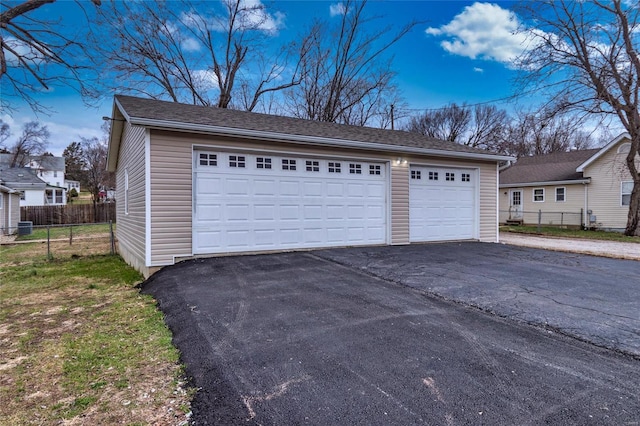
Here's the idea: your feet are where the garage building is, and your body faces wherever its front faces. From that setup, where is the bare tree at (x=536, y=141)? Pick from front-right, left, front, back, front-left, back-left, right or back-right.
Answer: left

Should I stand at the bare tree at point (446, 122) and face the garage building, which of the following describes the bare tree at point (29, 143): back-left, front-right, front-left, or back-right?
front-right

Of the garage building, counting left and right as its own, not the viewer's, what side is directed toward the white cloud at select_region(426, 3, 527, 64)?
left

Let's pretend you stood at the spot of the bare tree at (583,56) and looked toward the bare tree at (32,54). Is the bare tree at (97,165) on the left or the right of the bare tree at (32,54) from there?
right

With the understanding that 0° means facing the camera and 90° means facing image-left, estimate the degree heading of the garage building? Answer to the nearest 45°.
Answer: approximately 315°

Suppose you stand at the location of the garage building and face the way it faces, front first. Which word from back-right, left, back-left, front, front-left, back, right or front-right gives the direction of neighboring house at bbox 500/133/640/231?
left

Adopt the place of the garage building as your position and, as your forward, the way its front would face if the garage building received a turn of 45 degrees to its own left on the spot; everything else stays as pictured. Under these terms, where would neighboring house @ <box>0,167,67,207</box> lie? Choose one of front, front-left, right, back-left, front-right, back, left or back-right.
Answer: back-left

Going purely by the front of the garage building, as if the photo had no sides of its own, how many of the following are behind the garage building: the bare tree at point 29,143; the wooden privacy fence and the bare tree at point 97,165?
3

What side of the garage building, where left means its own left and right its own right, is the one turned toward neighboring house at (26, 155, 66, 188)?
back

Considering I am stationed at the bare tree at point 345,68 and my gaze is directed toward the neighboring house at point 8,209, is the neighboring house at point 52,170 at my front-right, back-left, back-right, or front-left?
front-right

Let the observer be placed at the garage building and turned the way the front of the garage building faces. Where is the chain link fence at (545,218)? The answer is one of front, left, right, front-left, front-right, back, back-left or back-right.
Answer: left
